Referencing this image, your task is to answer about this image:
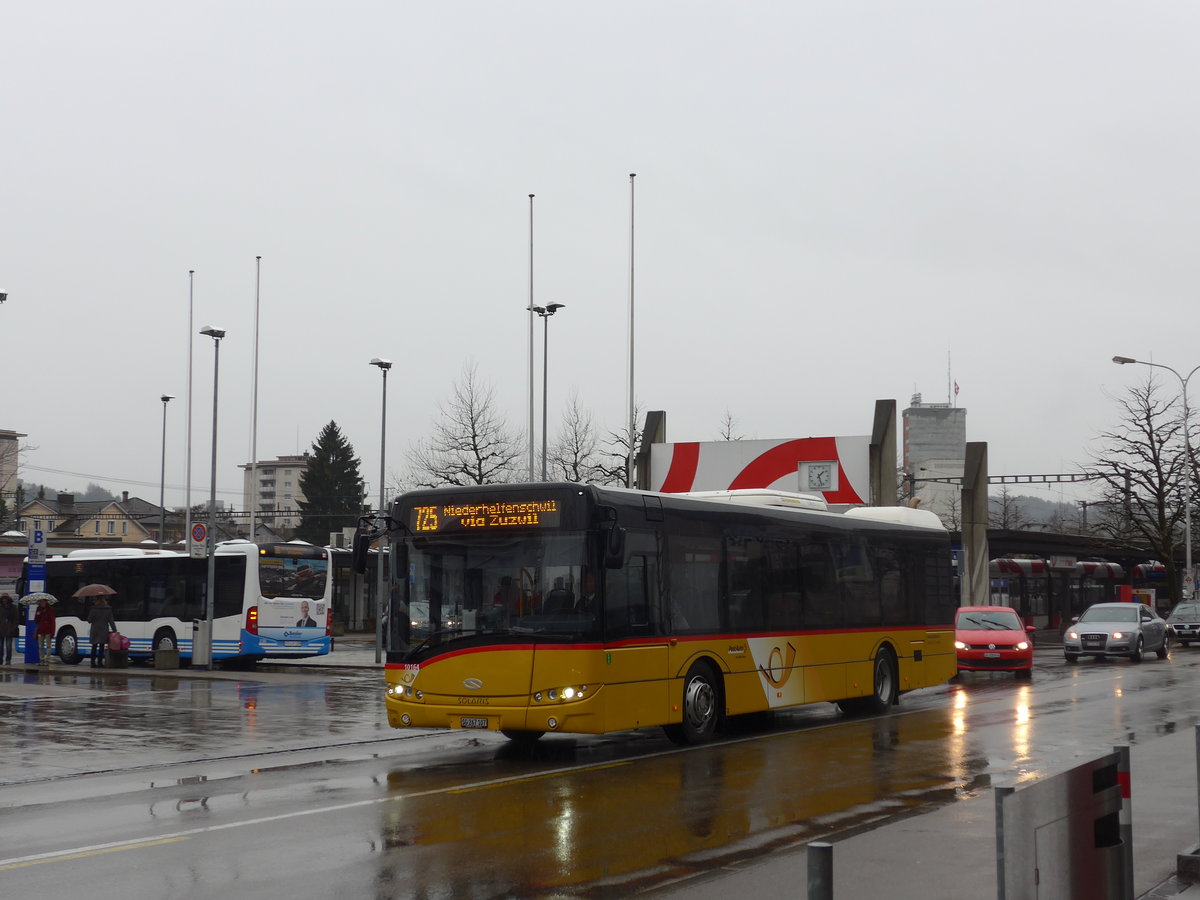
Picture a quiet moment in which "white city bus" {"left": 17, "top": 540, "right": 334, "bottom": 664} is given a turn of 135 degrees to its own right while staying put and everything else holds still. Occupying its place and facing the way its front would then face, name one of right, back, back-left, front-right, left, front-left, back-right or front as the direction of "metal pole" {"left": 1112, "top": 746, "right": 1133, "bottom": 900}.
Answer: right

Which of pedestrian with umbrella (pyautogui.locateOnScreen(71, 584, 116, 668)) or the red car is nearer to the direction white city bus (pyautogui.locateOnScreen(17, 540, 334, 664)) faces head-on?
the pedestrian with umbrella

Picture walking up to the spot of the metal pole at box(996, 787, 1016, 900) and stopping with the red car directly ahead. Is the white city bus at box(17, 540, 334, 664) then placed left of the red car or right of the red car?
left

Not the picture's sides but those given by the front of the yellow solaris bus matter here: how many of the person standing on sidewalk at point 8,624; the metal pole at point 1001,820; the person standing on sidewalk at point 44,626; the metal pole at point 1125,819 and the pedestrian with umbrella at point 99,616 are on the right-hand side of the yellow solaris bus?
3

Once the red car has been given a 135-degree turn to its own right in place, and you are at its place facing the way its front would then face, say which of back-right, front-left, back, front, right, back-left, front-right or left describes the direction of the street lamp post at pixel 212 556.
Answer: front-left

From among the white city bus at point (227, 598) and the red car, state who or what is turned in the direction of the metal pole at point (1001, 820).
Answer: the red car

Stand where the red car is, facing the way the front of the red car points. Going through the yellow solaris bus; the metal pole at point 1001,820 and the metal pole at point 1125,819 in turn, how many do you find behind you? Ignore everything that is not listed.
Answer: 0

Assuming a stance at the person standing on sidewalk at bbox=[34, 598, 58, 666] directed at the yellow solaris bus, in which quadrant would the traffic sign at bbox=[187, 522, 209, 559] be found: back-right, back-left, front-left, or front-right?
front-left

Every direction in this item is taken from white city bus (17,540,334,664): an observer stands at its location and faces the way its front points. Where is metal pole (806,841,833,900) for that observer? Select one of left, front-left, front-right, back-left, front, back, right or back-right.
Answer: back-left

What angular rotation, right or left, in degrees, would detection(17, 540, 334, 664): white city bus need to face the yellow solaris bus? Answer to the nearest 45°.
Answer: approximately 135° to its left

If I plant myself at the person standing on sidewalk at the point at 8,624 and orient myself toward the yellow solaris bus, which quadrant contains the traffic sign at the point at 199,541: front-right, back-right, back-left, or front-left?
front-left

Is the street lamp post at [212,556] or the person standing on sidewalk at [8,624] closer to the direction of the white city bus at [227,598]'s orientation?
the person standing on sidewalk

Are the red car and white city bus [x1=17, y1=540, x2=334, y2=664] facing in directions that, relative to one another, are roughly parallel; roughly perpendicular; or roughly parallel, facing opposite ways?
roughly perpendicular

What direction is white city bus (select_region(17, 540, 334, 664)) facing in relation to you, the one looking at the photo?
facing away from the viewer and to the left of the viewer

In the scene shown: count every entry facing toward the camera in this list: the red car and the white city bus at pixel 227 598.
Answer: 1

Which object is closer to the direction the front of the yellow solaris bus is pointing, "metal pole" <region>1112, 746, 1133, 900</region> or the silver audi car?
the metal pole

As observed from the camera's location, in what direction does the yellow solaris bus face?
facing the viewer and to the left of the viewer

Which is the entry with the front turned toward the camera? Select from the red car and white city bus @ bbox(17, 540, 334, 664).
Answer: the red car

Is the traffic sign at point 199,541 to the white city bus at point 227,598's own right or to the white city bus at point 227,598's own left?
on its left

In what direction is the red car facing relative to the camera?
toward the camera
